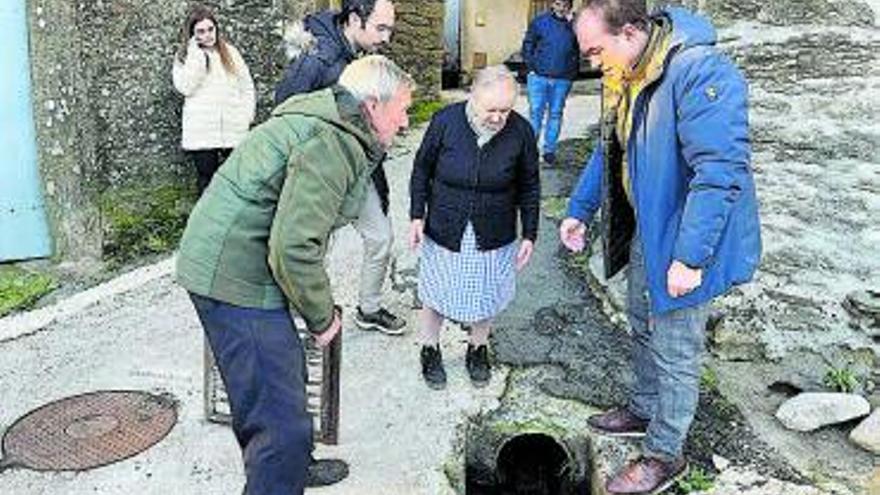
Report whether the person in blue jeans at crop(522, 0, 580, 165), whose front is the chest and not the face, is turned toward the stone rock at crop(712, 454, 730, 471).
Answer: yes

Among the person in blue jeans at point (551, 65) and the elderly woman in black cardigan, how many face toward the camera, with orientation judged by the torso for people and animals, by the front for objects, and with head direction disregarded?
2

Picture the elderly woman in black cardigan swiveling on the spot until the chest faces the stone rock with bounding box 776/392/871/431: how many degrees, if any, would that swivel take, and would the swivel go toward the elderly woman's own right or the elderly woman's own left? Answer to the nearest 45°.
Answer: approximately 90° to the elderly woman's own left

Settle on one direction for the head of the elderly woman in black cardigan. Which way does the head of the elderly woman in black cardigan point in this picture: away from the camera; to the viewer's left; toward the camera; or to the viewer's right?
toward the camera

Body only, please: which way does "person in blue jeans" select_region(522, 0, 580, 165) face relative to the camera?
toward the camera

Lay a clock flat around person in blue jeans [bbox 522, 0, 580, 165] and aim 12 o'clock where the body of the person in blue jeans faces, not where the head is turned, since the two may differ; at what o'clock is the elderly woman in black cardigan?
The elderly woman in black cardigan is roughly at 12 o'clock from the person in blue jeans.

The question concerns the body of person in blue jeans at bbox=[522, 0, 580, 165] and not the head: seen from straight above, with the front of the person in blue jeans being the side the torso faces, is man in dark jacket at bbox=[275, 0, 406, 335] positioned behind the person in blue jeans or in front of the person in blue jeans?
in front

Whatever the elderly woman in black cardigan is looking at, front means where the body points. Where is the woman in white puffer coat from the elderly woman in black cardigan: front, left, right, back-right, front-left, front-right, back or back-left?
back-right

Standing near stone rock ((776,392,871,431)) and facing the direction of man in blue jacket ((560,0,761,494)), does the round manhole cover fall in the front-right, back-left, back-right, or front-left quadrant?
front-right

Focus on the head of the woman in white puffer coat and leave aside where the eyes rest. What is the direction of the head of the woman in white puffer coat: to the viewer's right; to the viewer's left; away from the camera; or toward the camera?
toward the camera

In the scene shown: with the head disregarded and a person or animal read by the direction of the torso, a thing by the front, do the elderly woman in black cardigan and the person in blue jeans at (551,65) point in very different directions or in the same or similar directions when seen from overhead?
same or similar directions

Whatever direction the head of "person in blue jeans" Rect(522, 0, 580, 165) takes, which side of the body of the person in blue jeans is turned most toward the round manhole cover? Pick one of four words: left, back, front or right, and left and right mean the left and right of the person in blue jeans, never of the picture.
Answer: front

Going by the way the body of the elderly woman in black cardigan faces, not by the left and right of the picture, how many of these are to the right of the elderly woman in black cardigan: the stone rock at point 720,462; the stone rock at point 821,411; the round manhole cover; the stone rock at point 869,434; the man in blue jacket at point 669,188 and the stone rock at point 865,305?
1

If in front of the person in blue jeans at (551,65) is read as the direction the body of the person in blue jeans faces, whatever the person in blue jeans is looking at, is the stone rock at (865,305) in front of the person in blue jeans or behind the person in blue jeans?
in front
